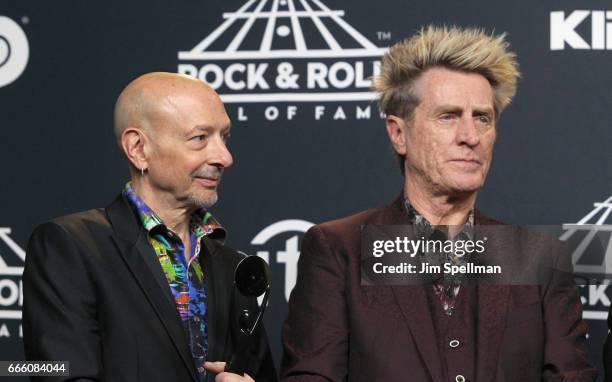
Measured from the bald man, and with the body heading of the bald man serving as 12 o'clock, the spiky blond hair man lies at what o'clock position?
The spiky blond hair man is roughly at 11 o'clock from the bald man.

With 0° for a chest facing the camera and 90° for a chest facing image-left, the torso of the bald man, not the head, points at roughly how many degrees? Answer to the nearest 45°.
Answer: approximately 315°
